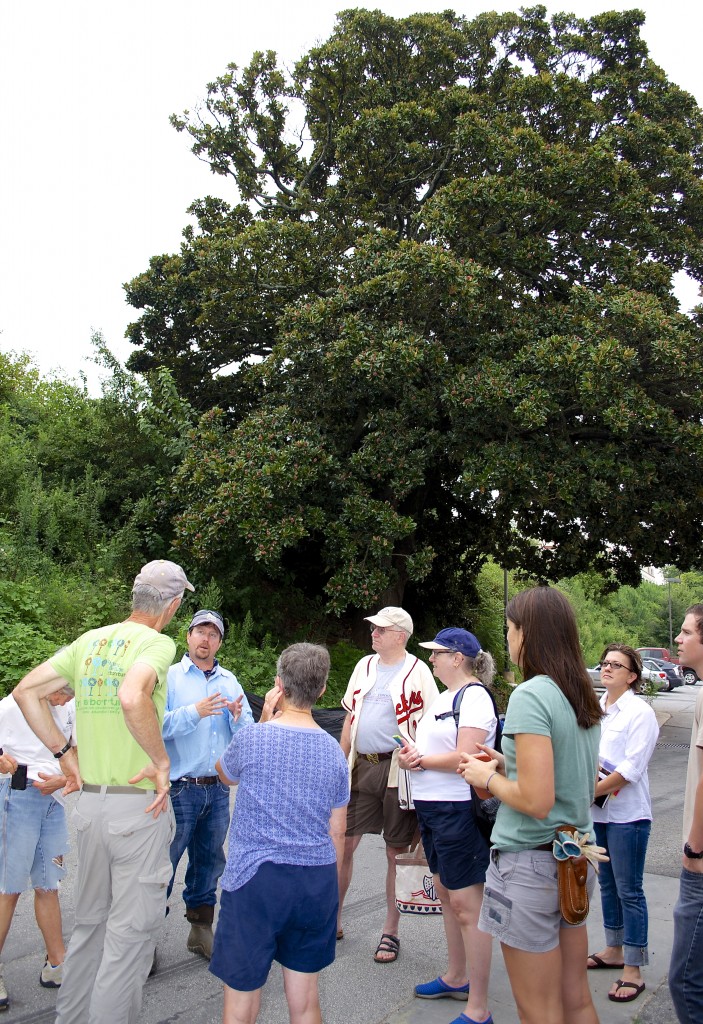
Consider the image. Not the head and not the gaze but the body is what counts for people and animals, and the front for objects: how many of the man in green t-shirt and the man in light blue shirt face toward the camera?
1

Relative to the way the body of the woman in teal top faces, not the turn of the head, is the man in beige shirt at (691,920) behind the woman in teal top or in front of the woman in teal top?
behind

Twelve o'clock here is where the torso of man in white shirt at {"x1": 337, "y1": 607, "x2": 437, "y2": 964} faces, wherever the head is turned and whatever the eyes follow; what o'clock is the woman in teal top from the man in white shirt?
The woman in teal top is roughly at 10 o'clock from the man in white shirt.

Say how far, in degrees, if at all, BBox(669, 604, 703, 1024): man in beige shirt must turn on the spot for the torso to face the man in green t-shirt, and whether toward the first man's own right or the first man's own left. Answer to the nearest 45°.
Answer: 0° — they already face them

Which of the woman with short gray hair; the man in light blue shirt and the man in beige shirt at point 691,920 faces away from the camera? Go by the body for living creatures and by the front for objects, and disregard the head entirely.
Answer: the woman with short gray hair

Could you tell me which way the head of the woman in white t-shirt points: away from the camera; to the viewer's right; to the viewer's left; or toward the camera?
to the viewer's left

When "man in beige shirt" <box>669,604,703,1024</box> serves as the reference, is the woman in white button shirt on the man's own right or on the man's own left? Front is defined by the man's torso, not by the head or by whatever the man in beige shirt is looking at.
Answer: on the man's own right

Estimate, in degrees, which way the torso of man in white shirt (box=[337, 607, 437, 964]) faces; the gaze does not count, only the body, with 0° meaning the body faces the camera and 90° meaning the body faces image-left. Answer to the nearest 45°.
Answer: approximately 45°

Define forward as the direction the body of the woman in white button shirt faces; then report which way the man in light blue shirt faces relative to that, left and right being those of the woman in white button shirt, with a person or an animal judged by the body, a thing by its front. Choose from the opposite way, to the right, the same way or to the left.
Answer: to the left

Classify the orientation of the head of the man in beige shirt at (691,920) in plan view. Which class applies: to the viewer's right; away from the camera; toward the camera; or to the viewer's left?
to the viewer's left

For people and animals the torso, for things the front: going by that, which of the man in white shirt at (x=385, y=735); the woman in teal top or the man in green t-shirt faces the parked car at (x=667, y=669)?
the man in green t-shirt

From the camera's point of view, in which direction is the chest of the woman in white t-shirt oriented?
to the viewer's left

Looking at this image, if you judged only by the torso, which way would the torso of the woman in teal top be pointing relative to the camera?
to the viewer's left

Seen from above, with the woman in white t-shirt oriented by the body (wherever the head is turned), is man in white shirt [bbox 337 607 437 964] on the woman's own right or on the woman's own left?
on the woman's own right

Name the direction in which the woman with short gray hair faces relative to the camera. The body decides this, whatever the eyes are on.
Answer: away from the camera
